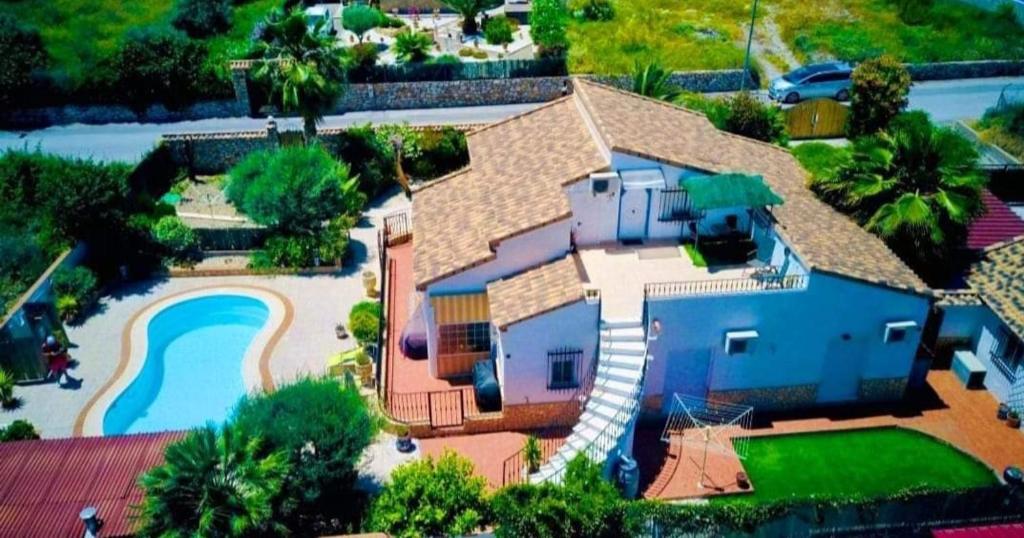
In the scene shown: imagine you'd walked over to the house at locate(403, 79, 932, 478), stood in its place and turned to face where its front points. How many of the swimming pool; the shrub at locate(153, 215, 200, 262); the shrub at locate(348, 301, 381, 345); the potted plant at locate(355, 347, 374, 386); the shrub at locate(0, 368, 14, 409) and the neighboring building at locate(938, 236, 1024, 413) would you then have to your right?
5

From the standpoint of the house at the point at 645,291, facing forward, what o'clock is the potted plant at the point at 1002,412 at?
The potted plant is roughly at 9 o'clock from the house.

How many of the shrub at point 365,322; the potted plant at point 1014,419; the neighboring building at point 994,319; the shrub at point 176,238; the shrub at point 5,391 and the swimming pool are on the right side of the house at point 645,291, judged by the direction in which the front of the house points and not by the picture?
4

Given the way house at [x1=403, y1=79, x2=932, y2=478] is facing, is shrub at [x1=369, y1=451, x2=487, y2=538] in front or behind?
in front

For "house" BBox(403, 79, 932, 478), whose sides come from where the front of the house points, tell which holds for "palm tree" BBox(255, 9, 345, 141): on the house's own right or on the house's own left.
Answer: on the house's own right

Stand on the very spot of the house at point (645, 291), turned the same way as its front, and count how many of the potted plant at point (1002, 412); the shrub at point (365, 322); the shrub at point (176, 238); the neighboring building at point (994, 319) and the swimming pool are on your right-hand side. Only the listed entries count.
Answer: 3

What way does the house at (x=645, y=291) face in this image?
toward the camera

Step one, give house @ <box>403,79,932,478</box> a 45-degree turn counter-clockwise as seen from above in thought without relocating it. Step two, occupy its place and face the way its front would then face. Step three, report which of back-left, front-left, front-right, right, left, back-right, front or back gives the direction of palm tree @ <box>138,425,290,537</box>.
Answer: right

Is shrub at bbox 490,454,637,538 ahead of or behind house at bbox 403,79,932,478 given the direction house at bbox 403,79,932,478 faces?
ahead

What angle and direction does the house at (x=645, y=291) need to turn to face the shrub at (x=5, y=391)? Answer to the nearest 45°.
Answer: approximately 90° to its right

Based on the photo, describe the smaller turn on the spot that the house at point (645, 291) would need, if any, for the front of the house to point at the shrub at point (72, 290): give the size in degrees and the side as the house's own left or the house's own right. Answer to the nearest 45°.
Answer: approximately 90° to the house's own right

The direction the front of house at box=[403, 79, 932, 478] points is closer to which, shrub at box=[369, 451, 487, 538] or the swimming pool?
the shrub

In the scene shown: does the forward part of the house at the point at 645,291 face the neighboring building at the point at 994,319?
no

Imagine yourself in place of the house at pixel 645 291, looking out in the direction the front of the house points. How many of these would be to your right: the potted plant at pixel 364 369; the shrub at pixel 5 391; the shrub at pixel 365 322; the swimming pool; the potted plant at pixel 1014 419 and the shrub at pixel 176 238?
5

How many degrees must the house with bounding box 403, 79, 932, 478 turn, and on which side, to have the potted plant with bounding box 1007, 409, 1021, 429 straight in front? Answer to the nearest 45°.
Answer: approximately 90° to its left

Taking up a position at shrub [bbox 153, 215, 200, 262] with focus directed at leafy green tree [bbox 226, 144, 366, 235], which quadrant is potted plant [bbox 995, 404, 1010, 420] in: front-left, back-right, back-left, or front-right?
front-right

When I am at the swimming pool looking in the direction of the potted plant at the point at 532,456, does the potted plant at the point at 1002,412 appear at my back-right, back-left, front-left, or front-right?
front-left

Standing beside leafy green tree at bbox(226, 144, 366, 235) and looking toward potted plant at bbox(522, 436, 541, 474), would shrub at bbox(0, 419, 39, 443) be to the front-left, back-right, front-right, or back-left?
front-right

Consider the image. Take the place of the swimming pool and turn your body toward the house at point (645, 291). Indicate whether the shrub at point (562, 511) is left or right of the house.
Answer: right

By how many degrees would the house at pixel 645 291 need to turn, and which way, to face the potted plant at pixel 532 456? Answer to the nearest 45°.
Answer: approximately 45° to its right
